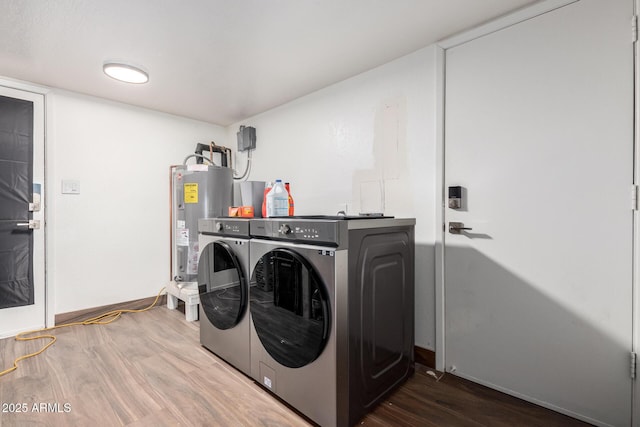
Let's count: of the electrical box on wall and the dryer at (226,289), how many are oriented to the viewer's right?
0

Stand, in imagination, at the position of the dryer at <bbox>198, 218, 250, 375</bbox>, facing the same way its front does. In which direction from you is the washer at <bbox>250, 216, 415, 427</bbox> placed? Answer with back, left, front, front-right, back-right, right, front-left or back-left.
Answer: left

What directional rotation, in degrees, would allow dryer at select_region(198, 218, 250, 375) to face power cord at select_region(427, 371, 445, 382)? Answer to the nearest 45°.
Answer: approximately 135° to its left

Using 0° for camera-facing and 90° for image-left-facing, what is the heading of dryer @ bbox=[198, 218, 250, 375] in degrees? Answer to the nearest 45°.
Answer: approximately 45°

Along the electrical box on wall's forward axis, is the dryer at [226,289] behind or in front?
in front

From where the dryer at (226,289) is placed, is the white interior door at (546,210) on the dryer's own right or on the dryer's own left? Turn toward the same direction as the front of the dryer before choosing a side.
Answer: on the dryer's own left

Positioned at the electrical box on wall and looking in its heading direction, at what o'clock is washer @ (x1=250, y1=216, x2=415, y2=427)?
The washer is roughly at 10 o'clock from the electrical box on wall.

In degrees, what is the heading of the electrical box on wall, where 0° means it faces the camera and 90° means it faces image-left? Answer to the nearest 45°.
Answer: approximately 45°

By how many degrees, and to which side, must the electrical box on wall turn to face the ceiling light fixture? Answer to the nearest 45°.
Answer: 0° — it already faces it

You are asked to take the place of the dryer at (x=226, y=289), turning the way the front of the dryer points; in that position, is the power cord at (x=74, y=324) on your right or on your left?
on your right

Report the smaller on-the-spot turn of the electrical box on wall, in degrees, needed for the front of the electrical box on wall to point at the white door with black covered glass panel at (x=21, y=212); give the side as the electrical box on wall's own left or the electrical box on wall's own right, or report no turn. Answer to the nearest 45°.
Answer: approximately 45° to the electrical box on wall's own right
